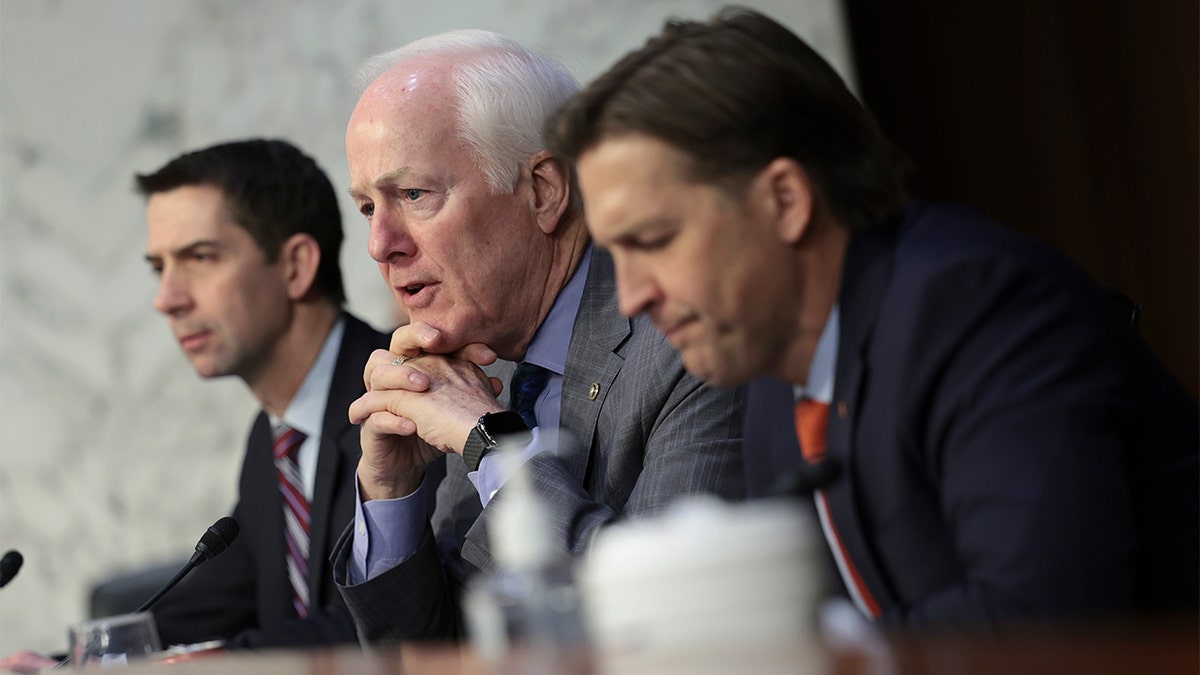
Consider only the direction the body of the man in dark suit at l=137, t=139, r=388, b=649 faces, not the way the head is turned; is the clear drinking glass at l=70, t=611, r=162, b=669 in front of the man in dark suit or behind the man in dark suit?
in front

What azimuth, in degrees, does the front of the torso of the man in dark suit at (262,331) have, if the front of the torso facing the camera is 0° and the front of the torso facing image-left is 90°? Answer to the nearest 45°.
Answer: approximately 45°

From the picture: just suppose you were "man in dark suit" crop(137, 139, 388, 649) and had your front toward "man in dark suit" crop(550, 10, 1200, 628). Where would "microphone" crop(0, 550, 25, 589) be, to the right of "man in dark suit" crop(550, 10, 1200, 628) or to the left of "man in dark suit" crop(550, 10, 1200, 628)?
right

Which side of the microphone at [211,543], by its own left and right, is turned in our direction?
right

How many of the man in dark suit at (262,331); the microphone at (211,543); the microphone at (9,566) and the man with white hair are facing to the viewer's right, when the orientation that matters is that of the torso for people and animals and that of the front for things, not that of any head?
2

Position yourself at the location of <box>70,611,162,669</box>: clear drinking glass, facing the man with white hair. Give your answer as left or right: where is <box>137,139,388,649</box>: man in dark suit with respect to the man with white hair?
left

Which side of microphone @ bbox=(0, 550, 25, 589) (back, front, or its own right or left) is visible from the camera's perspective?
right

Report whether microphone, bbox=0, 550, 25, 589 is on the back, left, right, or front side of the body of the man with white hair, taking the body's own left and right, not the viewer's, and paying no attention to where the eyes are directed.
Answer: front

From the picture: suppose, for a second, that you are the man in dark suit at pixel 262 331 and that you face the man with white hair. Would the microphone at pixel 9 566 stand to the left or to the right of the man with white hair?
right

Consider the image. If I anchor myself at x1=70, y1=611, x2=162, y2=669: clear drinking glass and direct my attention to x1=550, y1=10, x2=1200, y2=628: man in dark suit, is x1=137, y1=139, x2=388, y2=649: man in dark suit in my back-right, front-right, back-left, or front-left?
back-left

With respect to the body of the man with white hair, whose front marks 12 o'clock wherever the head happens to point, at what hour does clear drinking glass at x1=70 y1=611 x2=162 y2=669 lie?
The clear drinking glass is roughly at 12 o'clock from the man with white hair.

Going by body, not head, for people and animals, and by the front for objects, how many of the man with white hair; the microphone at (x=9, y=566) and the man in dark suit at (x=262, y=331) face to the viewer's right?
1

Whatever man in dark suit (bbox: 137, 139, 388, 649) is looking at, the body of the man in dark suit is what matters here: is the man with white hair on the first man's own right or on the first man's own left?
on the first man's own left

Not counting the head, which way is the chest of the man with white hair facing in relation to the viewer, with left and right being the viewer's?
facing the viewer and to the left of the viewer
